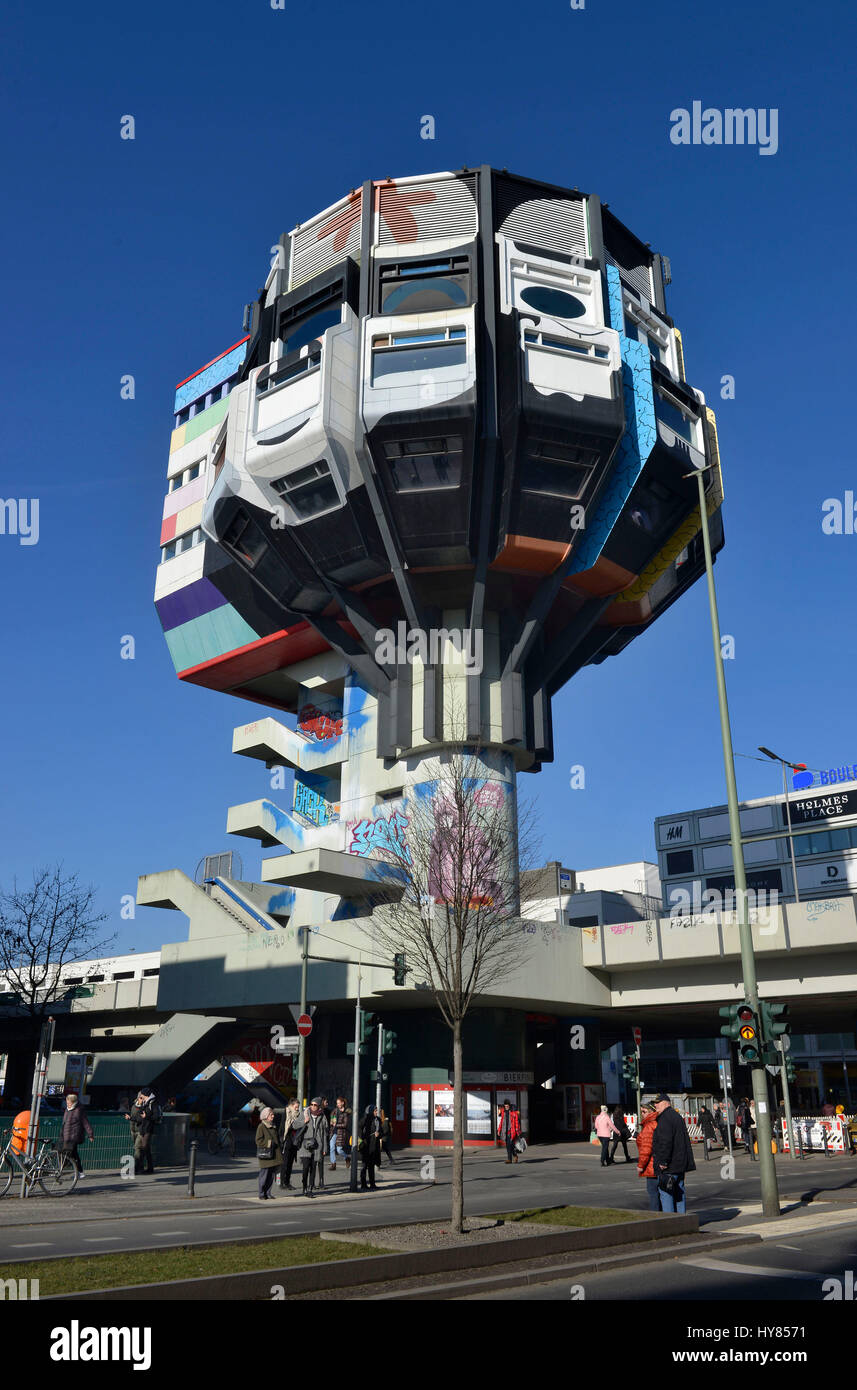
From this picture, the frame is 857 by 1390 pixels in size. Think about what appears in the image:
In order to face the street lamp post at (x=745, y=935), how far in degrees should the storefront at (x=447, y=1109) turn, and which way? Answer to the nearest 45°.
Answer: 0° — it already faces it

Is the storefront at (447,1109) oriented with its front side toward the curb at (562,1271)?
yes
